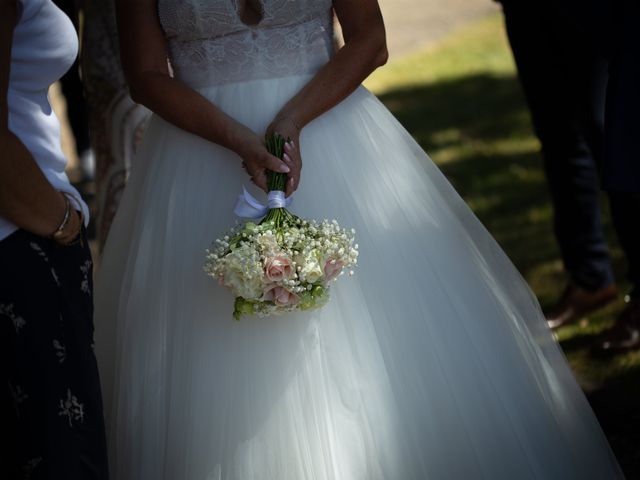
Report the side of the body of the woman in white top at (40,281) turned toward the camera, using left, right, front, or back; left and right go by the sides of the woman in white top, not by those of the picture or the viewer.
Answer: right

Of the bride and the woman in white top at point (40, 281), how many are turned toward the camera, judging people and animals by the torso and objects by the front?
1

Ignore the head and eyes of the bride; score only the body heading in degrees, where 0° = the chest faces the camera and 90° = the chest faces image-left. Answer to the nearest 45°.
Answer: approximately 0°

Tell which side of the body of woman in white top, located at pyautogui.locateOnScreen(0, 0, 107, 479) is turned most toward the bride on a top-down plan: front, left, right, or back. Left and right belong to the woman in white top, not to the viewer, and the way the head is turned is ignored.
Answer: front

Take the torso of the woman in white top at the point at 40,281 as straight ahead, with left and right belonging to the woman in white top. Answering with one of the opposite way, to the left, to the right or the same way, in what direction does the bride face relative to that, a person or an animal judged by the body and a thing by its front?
to the right

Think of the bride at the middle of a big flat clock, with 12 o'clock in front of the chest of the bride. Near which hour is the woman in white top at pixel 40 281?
The woman in white top is roughly at 2 o'clock from the bride.
